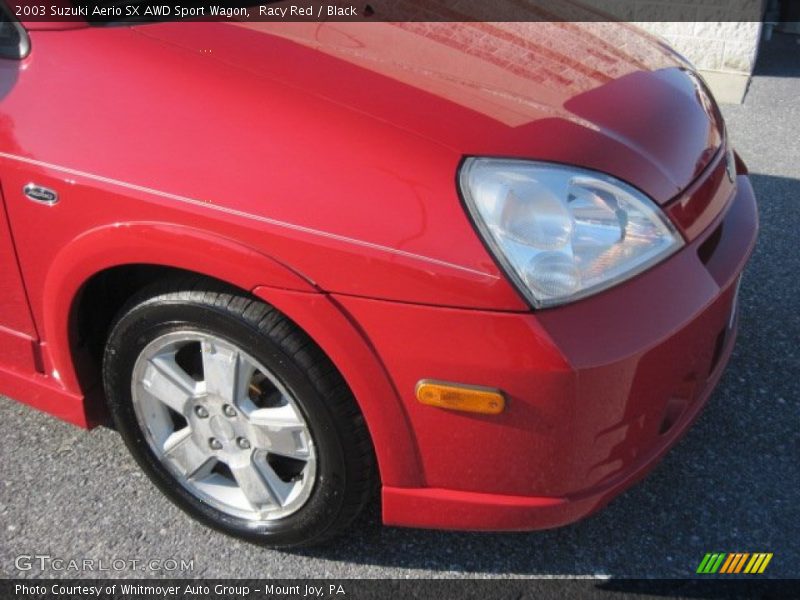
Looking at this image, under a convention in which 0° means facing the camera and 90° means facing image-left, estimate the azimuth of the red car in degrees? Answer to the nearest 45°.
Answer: approximately 315°
